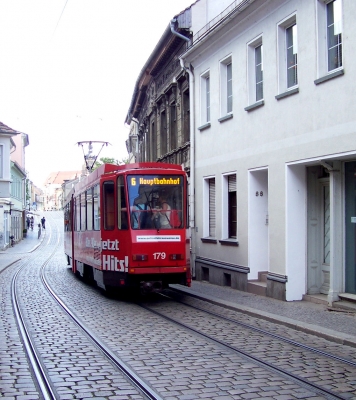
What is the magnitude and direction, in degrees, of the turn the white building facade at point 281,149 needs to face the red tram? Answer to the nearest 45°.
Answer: approximately 45° to its right

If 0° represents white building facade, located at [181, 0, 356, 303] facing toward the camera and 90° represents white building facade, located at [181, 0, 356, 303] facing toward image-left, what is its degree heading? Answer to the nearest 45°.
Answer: approximately 45°

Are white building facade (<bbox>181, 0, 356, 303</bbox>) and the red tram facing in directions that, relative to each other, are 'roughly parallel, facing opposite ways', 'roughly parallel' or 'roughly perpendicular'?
roughly perpendicular

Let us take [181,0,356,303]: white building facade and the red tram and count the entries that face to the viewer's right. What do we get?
0
